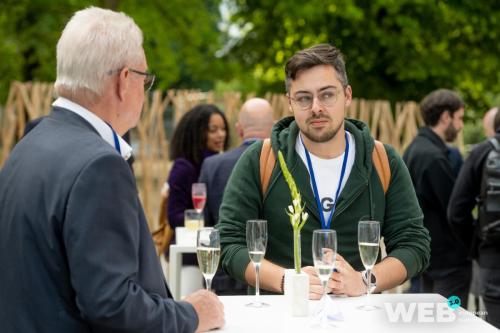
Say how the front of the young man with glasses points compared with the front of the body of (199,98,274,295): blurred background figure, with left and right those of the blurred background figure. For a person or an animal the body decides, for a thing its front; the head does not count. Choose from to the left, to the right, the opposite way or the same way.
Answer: the opposite way

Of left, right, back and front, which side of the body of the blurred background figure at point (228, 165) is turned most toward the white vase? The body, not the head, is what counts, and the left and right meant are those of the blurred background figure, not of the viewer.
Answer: back

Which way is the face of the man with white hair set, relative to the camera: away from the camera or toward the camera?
away from the camera

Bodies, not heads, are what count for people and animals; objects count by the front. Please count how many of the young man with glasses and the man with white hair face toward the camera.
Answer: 1

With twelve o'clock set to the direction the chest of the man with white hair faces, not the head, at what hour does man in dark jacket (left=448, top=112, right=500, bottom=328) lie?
The man in dark jacket is roughly at 12 o'clock from the man with white hair.

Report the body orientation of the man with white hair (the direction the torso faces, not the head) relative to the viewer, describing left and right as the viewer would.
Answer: facing away from the viewer and to the right of the viewer

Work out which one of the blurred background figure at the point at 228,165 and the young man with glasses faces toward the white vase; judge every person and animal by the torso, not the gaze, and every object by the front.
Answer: the young man with glasses

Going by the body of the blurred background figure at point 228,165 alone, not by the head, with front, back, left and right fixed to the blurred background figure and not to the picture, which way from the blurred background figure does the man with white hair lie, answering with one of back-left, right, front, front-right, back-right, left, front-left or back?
back

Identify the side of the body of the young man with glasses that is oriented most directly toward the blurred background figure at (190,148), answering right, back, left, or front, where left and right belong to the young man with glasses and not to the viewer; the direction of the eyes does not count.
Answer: back

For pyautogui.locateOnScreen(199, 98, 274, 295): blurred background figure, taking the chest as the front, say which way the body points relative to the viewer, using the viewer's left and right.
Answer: facing away from the viewer
